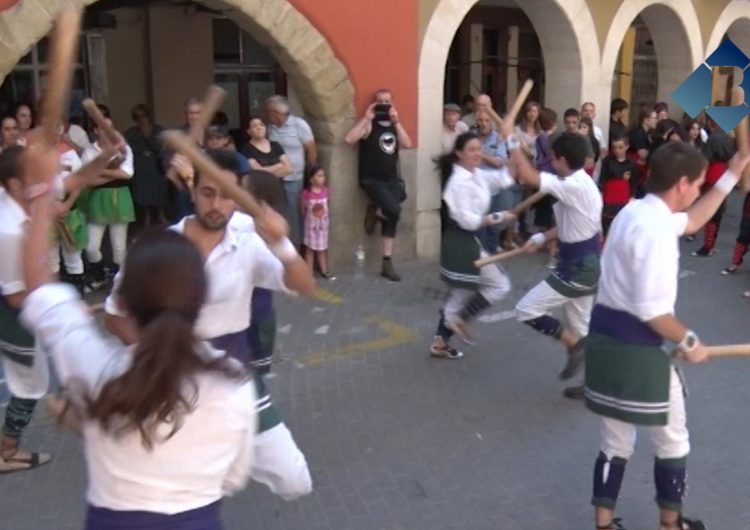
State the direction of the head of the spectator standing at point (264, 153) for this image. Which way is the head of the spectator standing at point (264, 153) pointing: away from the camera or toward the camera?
toward the camera

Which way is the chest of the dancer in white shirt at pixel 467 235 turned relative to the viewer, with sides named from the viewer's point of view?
facing to the right of the viewer

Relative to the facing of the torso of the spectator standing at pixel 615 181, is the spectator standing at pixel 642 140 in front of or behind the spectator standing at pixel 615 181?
behind

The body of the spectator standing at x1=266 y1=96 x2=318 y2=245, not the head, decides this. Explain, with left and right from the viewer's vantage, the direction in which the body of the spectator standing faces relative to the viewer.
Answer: facing the viewer and to the left of the viewer

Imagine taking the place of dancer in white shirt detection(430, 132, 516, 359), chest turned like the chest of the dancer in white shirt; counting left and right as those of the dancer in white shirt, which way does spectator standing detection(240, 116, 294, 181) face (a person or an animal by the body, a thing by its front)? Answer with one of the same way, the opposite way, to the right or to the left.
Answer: to the right

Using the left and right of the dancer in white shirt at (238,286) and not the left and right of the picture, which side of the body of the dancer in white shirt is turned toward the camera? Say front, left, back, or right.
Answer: front

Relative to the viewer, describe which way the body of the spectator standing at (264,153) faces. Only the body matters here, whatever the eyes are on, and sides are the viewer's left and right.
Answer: facing the viewer

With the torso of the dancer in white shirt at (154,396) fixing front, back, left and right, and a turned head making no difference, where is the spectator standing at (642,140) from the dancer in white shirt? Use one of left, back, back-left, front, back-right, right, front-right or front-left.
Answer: front-right

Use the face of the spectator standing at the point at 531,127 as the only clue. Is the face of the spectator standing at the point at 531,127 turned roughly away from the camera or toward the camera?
toward the camera

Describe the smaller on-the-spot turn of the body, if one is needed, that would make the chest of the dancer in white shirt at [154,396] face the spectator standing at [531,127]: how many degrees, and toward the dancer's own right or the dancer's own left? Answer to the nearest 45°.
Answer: approximately 45° to the dancer's own right

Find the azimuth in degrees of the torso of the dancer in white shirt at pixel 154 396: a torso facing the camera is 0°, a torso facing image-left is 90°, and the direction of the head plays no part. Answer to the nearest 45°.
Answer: approximately 180°

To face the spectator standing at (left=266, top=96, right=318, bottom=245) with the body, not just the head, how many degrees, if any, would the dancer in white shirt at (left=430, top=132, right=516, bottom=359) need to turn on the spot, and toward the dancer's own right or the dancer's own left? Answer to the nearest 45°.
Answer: approximately 135° to the dancer's own left
